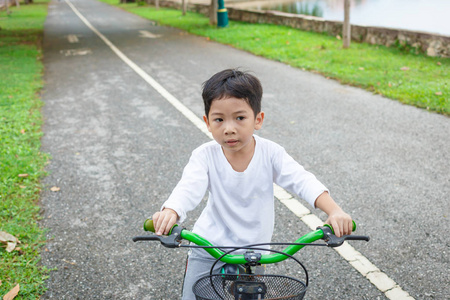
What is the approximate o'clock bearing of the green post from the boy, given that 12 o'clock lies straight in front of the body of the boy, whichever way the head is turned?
The green post is roughly at 6 o'clock from the boy.

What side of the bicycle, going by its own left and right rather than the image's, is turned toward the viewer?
front

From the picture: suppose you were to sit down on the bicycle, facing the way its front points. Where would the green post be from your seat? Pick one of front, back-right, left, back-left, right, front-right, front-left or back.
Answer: back

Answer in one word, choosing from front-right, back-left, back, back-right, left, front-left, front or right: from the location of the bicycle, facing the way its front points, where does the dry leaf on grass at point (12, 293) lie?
back-right

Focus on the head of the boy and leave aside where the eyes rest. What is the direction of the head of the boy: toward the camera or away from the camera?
toward the camera

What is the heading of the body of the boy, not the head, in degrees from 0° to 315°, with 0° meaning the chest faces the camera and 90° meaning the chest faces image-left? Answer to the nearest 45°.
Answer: approximately 0°

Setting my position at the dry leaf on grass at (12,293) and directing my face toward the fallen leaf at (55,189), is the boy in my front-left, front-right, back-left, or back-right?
back-right
